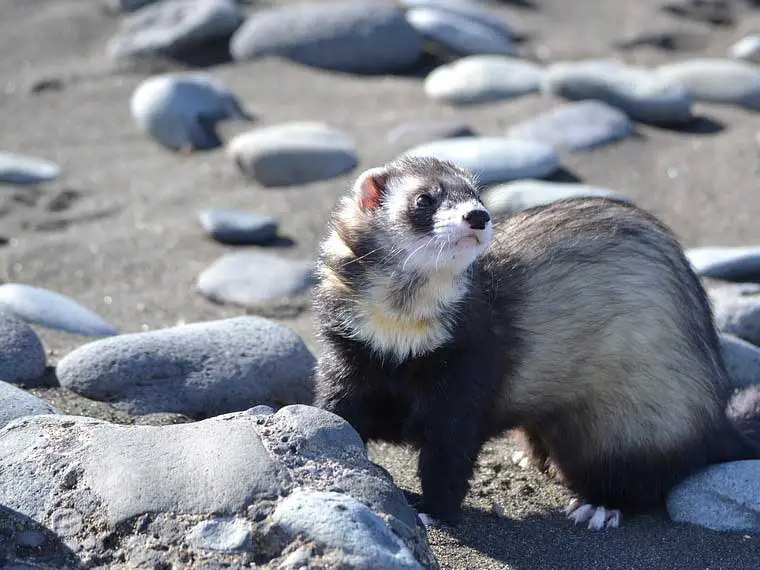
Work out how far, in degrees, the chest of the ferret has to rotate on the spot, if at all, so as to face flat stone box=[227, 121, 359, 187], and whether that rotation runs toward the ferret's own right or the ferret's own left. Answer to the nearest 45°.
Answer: approximately 90° to the ferret's own right

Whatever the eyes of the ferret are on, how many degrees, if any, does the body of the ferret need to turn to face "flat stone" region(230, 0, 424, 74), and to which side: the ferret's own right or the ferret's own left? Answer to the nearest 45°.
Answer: approximately 135° to the ferret's own right

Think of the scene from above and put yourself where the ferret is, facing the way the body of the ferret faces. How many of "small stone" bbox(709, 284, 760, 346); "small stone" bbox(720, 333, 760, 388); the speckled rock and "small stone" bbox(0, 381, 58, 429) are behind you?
2

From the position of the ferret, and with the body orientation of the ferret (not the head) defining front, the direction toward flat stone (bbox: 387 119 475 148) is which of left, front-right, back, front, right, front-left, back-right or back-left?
back-right

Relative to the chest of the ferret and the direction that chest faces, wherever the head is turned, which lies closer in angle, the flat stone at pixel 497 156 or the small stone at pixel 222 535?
the small stone

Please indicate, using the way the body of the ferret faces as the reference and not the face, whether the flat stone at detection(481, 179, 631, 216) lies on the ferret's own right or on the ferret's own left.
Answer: on the ferret's own right

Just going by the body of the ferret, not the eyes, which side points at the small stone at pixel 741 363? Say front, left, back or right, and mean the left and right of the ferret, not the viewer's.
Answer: back

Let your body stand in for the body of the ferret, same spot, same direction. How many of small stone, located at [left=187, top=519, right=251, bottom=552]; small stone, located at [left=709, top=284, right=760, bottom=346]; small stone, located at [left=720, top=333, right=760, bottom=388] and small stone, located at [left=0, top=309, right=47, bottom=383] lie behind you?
2

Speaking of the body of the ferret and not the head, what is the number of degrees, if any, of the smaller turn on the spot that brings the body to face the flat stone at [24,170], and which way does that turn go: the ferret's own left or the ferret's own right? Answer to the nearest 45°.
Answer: approximately 90° to the ferret's own right

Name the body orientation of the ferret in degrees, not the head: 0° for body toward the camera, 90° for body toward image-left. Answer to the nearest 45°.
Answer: approximately 45°

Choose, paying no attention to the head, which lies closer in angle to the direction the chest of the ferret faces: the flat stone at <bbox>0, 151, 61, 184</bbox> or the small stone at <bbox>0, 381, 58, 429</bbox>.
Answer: the small stone

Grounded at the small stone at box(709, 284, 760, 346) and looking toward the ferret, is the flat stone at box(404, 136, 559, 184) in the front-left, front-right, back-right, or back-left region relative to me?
back-right

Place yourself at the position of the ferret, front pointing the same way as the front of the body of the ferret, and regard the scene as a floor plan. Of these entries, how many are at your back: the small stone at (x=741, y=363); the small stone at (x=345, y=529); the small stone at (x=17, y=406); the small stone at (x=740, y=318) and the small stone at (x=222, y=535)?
2

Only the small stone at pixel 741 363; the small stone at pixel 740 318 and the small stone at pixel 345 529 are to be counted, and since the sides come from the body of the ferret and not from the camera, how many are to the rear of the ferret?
2

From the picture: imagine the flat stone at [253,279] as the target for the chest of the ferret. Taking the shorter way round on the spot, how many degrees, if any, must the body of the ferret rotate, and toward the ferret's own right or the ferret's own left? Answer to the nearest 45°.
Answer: approximately 90° to the ferret's own right

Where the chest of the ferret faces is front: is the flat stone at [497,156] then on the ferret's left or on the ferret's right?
on the ferret's right

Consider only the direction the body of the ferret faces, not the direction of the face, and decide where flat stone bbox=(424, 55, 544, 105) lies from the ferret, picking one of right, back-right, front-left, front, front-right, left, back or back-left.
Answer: back-right
